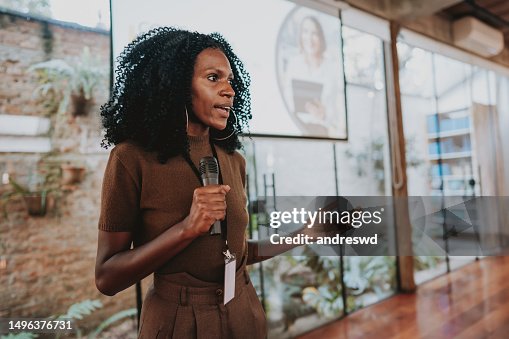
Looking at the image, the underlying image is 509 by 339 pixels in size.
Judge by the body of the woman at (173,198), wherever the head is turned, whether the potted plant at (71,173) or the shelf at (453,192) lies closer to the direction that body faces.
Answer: the shelf

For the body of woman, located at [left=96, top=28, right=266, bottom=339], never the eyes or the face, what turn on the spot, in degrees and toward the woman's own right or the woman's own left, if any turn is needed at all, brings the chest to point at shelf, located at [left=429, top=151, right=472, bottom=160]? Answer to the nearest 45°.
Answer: approximately 90° to the woman's own left

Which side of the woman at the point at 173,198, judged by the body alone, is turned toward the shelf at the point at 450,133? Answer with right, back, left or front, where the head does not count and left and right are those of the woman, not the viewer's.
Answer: left

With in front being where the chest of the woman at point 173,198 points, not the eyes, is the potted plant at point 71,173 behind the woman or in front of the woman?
behind

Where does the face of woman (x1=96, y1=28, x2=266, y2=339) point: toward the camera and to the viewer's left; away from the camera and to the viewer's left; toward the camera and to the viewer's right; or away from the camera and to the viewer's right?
toward the camera and to the viewer's right

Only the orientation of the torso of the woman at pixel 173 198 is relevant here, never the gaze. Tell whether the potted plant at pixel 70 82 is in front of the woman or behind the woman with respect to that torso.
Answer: behind

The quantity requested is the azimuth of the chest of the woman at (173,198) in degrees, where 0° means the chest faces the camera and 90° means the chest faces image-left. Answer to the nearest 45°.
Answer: approximately 315°

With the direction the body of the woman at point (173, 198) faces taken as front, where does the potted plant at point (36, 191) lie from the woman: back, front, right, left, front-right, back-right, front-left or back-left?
back

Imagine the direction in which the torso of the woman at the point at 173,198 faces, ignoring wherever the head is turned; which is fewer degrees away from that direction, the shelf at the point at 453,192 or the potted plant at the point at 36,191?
the shelf
